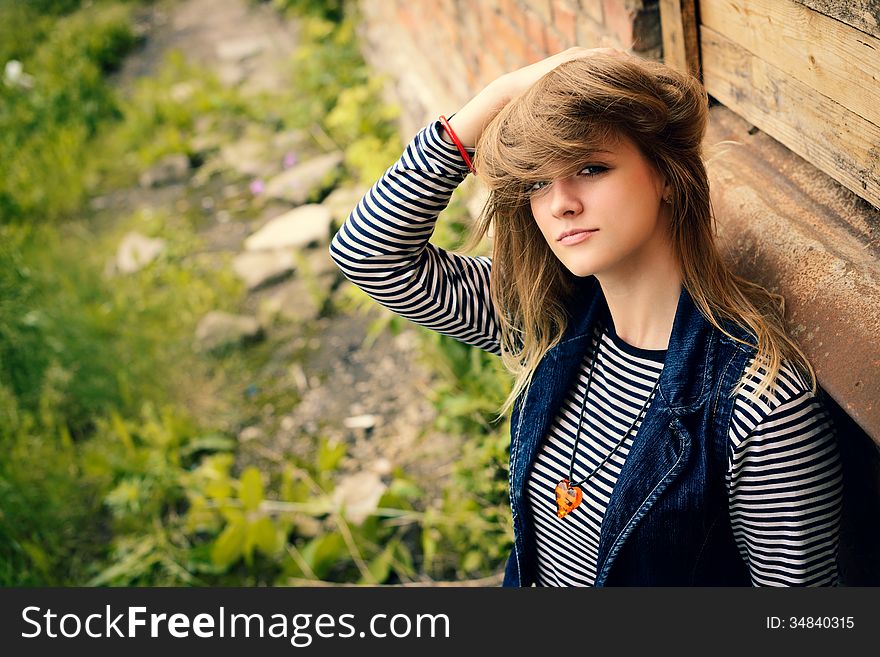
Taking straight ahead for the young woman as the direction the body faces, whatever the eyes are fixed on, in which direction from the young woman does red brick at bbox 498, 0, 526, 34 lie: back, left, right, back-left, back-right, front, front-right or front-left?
back-right

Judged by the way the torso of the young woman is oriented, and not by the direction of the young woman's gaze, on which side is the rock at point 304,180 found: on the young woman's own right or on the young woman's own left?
on the young woman's own right

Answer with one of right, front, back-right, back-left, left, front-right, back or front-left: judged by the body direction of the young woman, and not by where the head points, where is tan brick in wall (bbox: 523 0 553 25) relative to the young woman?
back-right

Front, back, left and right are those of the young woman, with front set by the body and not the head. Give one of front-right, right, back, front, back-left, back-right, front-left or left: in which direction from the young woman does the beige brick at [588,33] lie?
back-right

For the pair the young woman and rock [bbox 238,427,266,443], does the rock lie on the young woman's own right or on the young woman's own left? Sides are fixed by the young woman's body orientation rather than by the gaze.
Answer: on the young woman's own right

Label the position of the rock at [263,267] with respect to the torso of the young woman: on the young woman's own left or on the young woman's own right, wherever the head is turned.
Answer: on the young woman's own right

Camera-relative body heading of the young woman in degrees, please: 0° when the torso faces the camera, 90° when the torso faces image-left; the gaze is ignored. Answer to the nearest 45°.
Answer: approximately 45°

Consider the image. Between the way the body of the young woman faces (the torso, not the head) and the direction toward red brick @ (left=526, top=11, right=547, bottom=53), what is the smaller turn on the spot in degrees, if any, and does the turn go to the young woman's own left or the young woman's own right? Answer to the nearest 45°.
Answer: approximately 135° to the young woman's own right
